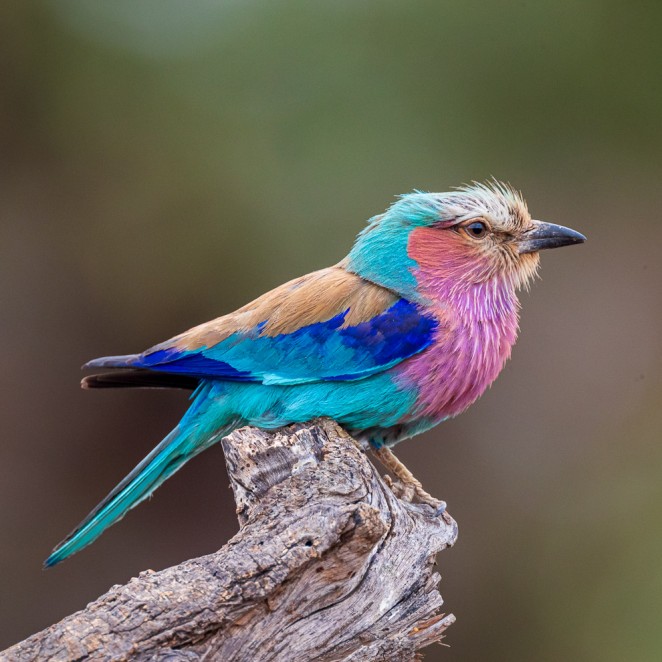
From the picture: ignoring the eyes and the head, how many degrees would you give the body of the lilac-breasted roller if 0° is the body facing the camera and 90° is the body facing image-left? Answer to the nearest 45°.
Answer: approximately 270°
